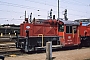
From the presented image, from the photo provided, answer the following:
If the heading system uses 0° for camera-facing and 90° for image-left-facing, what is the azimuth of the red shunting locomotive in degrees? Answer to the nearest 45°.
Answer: approximately 45°
